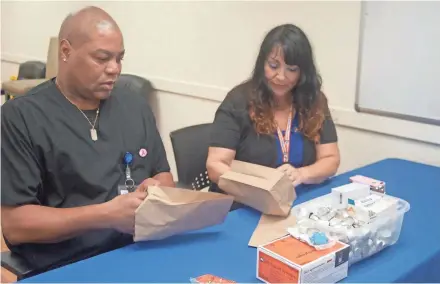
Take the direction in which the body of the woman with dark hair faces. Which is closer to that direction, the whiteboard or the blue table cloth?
the blue table cloth

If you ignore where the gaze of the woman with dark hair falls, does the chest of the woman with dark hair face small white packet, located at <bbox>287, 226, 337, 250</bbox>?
yes

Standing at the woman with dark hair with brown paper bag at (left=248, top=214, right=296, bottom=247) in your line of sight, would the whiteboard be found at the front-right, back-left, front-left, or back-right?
back-left

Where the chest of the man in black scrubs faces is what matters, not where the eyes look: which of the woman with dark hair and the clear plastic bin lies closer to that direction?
the clear plastic bin

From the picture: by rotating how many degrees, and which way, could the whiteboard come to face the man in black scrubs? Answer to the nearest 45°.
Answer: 0° — it already faces them

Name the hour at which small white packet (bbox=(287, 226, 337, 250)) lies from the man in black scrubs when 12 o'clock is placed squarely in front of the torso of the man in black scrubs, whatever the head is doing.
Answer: The small white packet is roughly at 12 o'clock from the man in black scrubs.

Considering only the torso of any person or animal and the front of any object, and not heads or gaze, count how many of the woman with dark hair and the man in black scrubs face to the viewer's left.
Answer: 0

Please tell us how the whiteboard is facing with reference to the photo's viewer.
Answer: facing the viewer and to the left of the viewer

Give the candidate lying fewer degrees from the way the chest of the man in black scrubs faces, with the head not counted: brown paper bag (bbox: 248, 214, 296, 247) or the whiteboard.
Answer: the brown paper bag

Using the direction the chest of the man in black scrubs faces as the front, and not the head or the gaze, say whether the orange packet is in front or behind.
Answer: in front

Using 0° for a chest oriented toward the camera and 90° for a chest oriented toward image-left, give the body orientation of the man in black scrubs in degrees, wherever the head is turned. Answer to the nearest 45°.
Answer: approximately 315°

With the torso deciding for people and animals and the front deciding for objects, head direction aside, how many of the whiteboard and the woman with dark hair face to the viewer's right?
0
